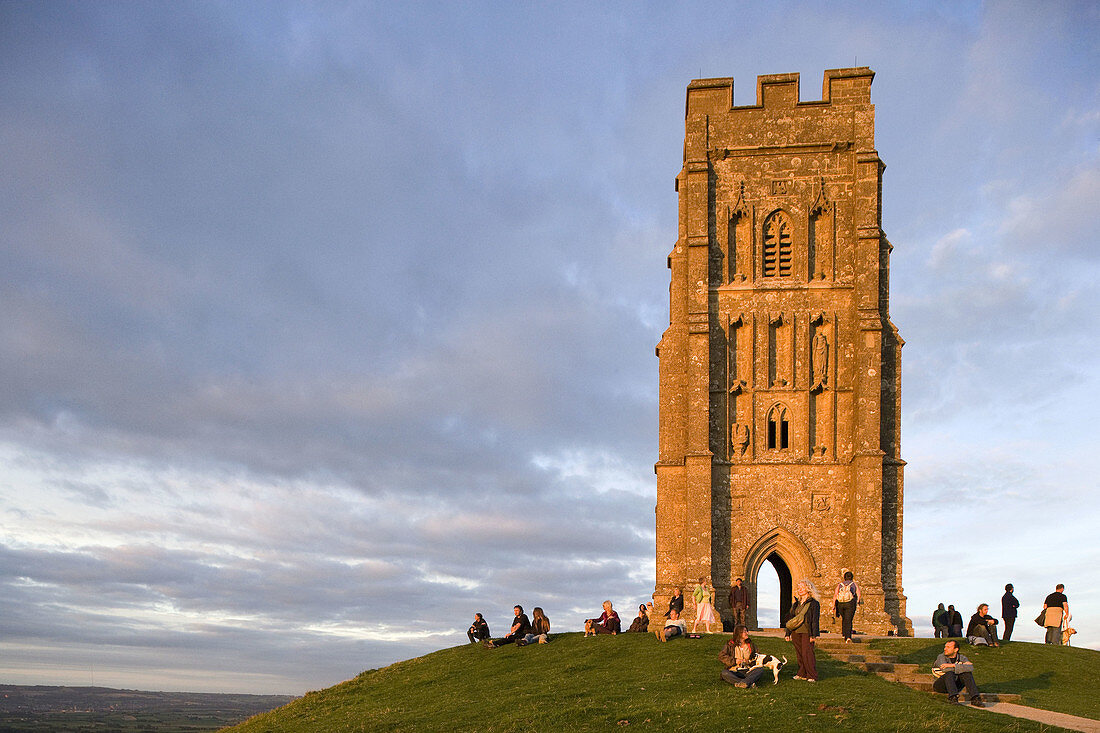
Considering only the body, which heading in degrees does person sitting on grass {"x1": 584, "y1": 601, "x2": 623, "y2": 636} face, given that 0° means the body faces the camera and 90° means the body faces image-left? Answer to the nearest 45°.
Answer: approximately 45°

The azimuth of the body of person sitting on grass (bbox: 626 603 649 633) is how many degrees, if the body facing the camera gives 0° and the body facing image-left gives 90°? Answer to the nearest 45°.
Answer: approximately 45°

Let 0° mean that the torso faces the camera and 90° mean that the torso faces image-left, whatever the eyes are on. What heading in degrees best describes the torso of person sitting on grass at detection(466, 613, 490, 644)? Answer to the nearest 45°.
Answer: approximately 45°

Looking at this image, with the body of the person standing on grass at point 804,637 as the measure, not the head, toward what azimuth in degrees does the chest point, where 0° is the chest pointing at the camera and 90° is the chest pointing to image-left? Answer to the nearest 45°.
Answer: approximately 45°

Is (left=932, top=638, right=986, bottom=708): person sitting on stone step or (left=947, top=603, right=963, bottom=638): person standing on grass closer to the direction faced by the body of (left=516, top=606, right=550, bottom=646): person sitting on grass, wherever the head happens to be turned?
the person sitting on stone step

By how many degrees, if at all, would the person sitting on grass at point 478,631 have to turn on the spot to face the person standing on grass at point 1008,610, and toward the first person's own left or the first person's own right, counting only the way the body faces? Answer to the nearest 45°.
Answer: approximately 135° to the first person's own left
